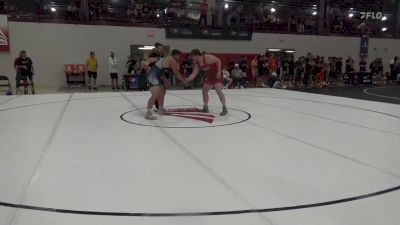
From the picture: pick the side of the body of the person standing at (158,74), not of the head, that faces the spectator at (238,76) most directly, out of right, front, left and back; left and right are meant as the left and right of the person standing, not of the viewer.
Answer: left

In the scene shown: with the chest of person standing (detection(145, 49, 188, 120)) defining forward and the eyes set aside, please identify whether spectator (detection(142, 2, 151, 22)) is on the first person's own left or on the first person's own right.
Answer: on the first person's own left

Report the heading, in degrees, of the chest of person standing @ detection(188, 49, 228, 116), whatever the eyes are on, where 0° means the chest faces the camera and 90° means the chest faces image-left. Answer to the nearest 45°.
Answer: approximately 90°

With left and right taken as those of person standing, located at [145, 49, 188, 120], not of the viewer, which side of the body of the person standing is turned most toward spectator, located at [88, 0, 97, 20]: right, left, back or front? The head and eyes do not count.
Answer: left

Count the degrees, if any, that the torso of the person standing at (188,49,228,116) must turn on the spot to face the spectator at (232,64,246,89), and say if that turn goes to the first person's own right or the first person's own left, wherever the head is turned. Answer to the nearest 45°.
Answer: approximately 90° to the first person's own right

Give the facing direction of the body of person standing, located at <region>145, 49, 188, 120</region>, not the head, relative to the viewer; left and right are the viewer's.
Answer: facing to the right of the viewer

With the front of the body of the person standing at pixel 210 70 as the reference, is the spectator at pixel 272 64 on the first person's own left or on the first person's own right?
on the first person's own right

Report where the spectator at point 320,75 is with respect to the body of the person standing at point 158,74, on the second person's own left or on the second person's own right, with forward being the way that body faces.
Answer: on the second person's own left

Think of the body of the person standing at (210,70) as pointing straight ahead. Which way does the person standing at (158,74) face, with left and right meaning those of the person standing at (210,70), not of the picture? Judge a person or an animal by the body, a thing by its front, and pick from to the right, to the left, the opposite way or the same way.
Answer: the opposite way

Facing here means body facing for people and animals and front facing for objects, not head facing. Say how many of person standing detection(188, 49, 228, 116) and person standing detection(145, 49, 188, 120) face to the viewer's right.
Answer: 1
